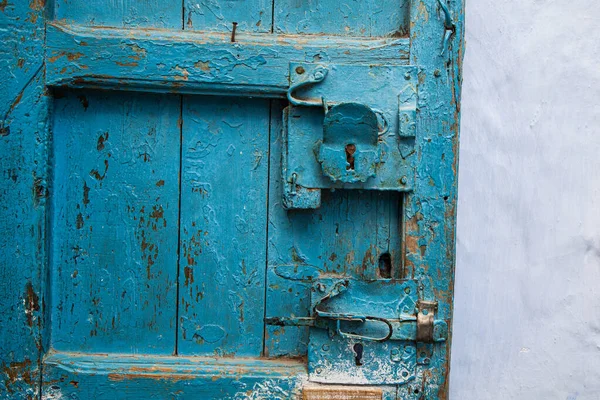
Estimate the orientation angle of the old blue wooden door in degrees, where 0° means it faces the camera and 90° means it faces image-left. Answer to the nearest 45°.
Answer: approximately 0°
